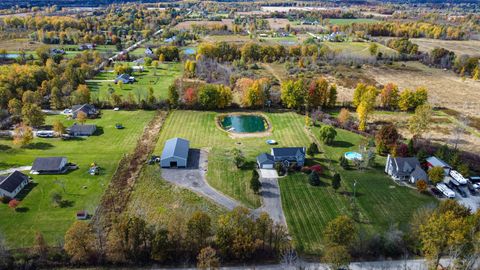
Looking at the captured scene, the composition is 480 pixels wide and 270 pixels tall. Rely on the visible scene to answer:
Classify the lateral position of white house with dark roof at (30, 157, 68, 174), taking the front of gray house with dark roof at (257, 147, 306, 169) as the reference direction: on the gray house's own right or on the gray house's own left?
on the gray house's own right

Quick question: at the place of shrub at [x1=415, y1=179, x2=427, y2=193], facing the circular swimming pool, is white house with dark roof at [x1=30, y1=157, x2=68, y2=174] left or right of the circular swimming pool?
left

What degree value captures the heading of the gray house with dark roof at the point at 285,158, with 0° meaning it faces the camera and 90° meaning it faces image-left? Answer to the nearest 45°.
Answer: approximately 0°

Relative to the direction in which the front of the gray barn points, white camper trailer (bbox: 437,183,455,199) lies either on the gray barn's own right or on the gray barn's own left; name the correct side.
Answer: on the gray barn's own left

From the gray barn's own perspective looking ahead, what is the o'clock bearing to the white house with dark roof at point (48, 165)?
The white house with dark roof is roughly at 3 o'clock from the gray barn.

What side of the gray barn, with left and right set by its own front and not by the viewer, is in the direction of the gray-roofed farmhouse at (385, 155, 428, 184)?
left

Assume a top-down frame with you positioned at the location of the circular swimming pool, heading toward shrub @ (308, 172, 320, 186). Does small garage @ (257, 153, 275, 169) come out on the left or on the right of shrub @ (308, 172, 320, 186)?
right

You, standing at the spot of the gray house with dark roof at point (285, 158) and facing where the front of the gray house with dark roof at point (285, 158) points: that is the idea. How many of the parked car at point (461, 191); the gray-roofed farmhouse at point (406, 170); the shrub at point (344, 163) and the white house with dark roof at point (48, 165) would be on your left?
3

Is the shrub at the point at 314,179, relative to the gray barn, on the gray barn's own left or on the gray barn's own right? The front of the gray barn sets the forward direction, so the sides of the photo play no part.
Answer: on the gray barn's own left

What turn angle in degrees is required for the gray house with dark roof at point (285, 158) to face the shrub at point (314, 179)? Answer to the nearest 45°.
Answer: approximately 45° to its left

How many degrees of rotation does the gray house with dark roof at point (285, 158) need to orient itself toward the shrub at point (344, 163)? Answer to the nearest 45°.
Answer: approximately 90° to its left

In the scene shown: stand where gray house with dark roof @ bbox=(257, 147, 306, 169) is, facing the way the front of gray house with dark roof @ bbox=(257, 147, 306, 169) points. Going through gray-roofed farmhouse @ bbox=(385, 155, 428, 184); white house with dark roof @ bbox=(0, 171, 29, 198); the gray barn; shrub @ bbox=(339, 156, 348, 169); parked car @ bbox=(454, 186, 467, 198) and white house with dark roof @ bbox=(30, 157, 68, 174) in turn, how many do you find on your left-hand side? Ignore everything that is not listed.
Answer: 3

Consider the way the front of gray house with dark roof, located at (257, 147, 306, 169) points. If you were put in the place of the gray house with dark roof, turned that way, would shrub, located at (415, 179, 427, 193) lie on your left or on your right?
on your left

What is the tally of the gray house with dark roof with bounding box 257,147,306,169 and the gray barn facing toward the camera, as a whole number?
2

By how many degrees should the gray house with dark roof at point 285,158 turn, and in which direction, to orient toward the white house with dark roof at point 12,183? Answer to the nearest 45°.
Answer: approximately 90° to its right
